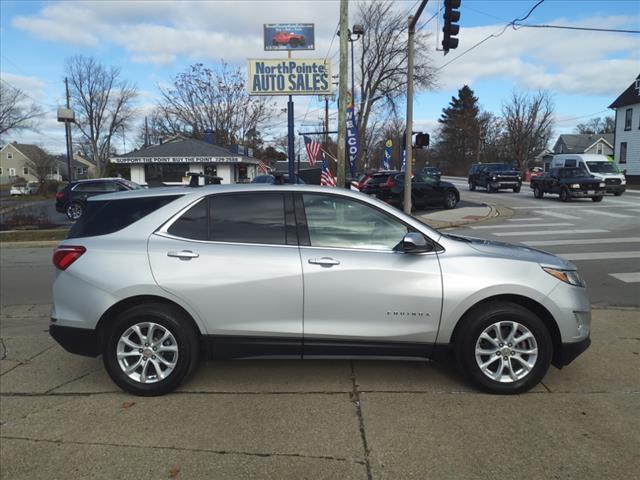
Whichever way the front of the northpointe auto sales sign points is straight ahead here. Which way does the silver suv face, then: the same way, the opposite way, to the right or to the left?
to the left

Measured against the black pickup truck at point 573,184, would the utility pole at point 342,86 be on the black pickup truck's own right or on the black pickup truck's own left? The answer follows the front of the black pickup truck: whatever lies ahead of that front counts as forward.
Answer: on the black pickup truck's own right

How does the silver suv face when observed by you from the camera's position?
facing to the right of the viewer

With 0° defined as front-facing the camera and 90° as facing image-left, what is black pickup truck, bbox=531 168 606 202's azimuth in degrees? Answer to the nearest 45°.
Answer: approximately 315°

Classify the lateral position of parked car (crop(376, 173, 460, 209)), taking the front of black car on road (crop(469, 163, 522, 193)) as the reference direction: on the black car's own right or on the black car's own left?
on the black car's own right

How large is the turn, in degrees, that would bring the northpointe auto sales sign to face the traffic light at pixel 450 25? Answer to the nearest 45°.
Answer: approximately 45° to its left

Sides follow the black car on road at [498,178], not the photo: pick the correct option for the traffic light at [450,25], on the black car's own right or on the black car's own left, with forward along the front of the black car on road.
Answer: on the black car's own right

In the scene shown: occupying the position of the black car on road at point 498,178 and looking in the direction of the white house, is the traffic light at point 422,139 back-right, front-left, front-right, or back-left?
back-right

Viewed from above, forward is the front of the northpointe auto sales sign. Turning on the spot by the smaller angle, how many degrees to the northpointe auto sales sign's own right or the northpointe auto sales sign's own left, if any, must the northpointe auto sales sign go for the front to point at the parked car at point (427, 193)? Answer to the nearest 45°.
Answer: approximately 135° to the northpointe auto sales sign's own left

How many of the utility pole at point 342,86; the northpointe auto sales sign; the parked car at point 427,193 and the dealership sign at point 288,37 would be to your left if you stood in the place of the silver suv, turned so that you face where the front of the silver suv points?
4

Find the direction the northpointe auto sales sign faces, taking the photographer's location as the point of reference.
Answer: facing the viewer

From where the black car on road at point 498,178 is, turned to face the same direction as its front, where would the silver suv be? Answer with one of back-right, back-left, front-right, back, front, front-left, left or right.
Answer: front-right

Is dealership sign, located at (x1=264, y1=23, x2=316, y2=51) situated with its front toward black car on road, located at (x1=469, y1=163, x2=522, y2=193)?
no

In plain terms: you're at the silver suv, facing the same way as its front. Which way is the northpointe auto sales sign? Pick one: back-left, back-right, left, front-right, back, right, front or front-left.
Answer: left

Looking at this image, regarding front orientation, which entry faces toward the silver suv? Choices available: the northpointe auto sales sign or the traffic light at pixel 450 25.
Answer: the northpointe auto sales sign

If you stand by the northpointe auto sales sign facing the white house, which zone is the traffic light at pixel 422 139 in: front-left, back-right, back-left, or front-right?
front-right

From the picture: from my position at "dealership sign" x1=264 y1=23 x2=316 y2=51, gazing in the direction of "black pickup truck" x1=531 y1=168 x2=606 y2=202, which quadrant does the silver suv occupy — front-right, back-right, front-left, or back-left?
back-right

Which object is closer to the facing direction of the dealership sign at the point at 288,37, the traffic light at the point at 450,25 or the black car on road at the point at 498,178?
the traffic light

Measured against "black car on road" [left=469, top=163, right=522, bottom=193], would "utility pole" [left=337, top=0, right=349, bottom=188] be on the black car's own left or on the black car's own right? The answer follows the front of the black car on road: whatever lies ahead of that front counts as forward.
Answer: on the black car's own right
